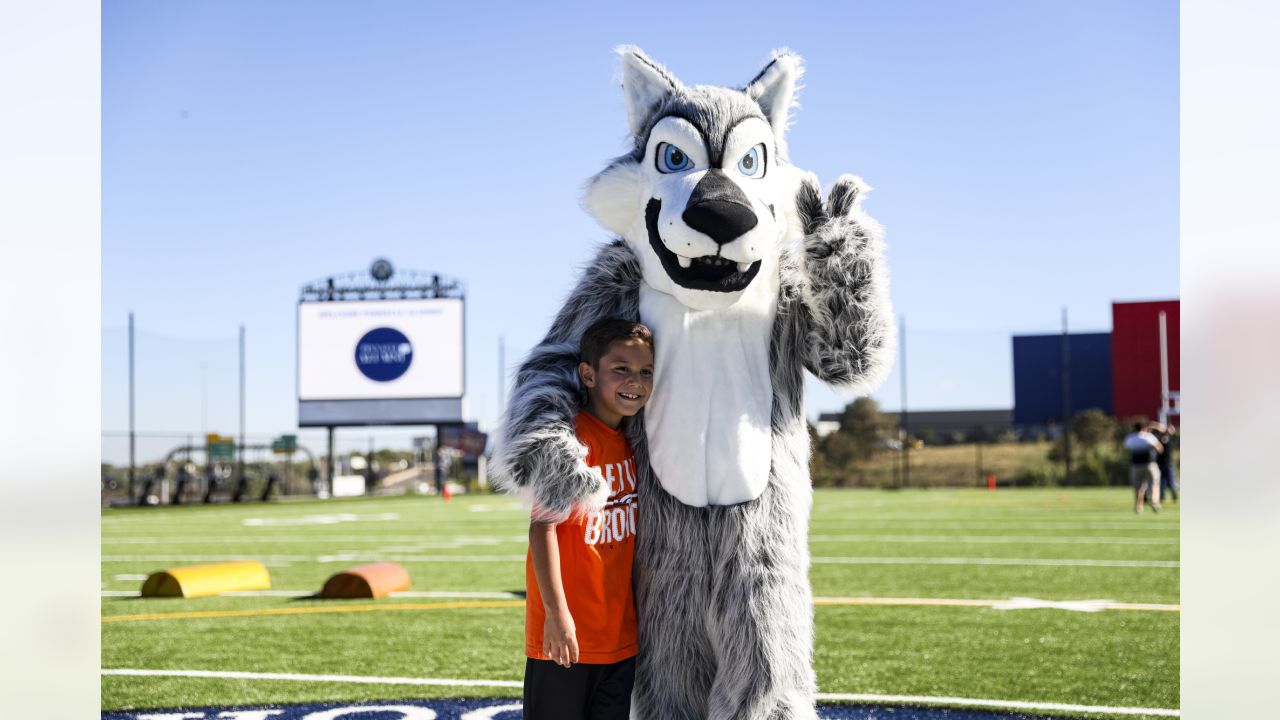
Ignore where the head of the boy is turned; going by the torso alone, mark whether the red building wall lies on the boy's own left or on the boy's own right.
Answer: on the boy's own left

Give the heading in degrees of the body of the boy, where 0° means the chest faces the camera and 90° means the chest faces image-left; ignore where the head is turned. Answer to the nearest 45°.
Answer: approximately 315°

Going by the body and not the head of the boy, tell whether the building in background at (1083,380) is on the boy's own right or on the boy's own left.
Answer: on the boy's own left

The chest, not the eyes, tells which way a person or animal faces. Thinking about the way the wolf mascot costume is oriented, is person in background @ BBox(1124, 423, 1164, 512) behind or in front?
behind

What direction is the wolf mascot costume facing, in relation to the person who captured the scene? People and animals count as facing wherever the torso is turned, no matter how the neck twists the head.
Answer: facing the viewer

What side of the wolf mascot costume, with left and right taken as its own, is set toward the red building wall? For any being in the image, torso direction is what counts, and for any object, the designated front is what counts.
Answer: back

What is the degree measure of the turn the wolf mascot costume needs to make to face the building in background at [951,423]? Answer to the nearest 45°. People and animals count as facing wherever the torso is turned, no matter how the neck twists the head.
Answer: approximately 180°

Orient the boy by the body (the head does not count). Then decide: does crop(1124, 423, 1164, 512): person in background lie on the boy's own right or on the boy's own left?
on the boy's own left

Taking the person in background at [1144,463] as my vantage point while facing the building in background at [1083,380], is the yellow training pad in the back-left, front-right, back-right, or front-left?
back-left

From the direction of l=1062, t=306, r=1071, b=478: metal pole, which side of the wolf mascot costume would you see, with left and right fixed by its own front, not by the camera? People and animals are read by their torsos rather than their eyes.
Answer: back

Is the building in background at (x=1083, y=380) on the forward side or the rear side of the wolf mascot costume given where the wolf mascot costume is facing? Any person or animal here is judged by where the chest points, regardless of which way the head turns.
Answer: on the rear side

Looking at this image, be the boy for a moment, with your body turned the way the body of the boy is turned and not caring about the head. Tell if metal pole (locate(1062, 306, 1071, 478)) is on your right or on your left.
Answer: on your left
